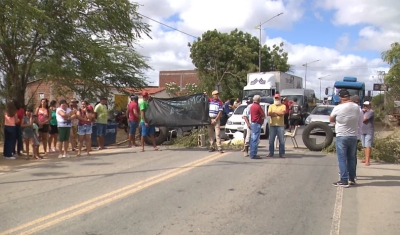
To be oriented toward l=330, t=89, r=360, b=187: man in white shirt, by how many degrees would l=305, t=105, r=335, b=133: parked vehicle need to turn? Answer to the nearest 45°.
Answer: approximately 45° to its left

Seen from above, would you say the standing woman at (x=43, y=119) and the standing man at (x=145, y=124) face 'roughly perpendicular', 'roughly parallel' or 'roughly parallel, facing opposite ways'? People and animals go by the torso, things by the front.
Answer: roughly perpendicular

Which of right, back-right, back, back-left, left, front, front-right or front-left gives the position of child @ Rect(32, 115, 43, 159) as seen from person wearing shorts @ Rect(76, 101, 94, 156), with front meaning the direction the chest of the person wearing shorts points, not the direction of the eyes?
right

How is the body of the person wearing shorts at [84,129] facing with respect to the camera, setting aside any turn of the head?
toward the camera

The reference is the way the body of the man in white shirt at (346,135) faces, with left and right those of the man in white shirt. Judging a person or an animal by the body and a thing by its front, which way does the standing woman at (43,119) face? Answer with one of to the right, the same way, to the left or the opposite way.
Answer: the opposite way

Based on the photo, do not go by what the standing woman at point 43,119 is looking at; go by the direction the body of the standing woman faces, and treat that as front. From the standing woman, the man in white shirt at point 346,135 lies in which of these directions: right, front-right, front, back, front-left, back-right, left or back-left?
front-left

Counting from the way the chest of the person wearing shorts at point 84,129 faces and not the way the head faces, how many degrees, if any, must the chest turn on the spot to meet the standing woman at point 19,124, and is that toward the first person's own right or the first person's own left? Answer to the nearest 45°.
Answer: approximately 90° to the first person's own right
